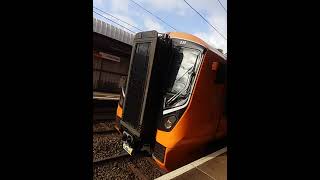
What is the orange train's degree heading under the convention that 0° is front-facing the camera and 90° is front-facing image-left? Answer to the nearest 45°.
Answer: approximately 45°
